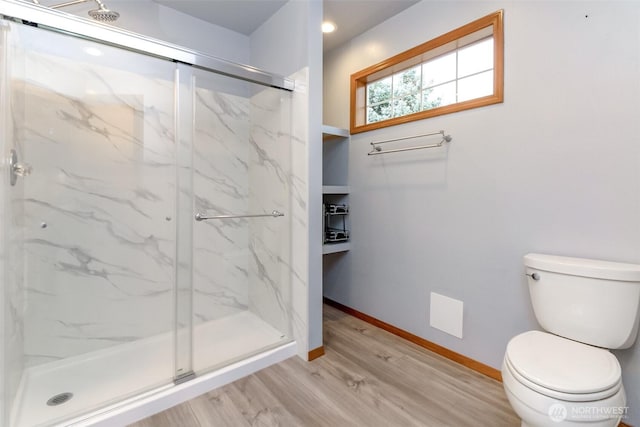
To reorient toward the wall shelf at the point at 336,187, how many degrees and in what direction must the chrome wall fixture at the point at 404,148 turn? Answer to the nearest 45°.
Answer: approximately 90° to its right

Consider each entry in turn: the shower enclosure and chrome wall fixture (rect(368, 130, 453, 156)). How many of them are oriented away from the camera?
0

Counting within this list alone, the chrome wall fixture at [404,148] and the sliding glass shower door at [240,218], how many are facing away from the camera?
0

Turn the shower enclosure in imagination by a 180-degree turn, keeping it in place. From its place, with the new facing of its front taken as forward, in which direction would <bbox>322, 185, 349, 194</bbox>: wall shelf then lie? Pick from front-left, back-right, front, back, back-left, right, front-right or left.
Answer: back-right

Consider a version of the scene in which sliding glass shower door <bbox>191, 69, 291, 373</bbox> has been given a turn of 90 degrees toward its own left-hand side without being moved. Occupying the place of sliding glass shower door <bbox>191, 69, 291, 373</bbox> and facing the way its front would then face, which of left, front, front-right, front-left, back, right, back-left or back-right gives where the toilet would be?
right

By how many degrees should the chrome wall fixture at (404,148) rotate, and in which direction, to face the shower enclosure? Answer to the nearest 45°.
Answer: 0° — it already faces it

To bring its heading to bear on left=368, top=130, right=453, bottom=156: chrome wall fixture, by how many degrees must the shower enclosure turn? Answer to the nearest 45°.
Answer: approximately 45° to its left

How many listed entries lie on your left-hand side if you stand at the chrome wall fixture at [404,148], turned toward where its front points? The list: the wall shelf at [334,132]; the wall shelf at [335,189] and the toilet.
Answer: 1

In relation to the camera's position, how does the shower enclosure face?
facing the viewer and to the right of the viewer

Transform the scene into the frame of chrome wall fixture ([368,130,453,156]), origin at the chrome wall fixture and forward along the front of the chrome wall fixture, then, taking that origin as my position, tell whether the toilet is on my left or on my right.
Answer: on my left

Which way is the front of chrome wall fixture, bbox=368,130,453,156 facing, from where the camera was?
facing the viewer and to the left of the viewer
